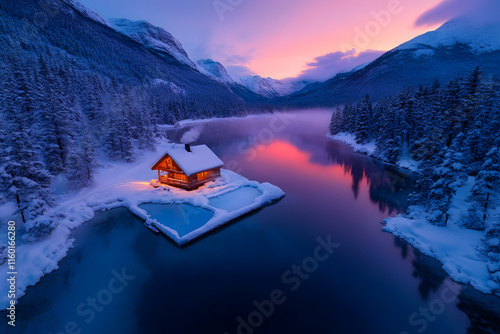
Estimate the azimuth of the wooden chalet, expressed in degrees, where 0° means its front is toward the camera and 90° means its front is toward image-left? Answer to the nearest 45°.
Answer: approximately 45°

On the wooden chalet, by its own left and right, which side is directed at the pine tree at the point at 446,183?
left
